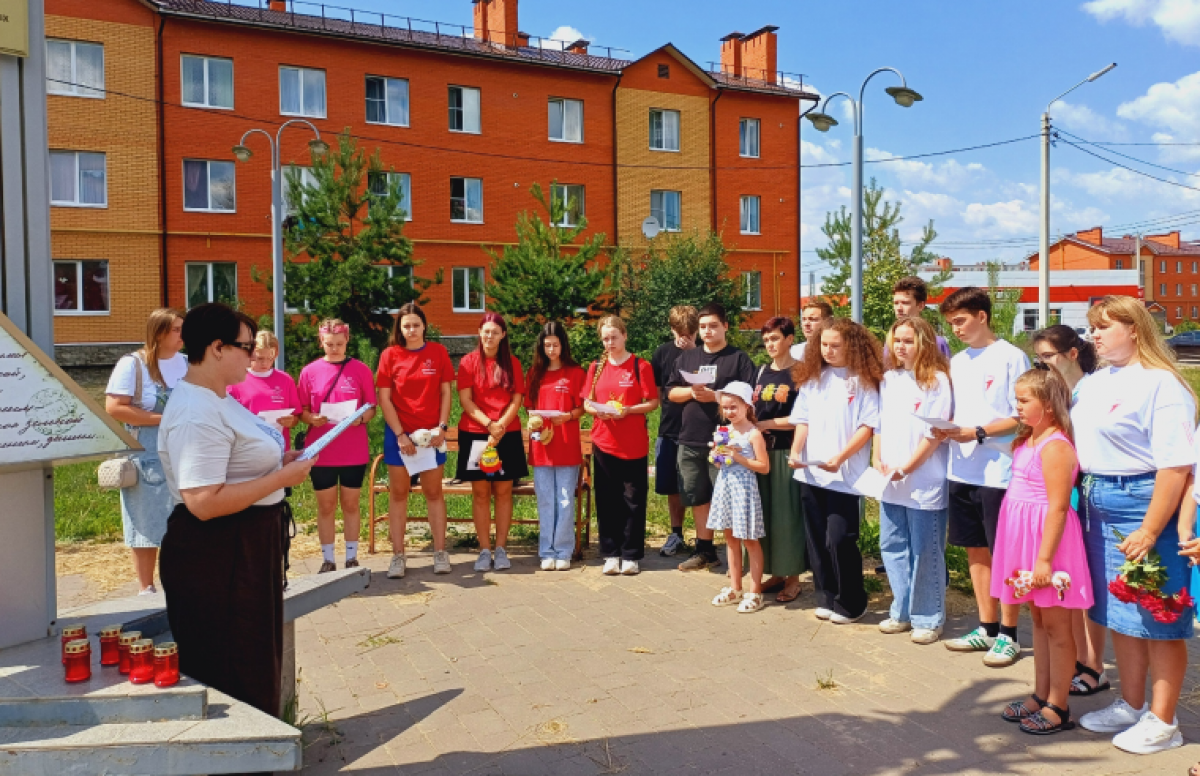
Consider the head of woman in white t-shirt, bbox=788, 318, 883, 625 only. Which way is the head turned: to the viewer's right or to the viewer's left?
to the viewer's left

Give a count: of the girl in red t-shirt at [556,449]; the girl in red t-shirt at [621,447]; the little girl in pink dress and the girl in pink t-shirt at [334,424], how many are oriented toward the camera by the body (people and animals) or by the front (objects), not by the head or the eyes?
3

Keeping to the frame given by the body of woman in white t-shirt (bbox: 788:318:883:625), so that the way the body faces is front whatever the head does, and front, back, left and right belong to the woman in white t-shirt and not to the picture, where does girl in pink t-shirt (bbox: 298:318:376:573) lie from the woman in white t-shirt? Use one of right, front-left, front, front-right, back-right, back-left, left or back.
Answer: front-right

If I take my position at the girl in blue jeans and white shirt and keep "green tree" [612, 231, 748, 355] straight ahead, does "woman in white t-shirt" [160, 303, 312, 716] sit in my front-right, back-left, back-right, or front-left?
back-left

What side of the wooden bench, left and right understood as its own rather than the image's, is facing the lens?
front

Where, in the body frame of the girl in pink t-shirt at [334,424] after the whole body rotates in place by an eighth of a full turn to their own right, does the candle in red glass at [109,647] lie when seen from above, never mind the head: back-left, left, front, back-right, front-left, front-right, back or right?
front-left

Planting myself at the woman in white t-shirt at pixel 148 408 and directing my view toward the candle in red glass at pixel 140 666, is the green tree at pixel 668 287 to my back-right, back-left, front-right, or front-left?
back-left

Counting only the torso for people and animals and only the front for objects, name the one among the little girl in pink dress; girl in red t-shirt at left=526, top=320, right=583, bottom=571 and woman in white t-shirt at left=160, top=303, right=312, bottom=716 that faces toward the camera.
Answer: the girl in red t-shirt

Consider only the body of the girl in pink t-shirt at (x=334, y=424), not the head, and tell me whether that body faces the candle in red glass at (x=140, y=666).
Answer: yes

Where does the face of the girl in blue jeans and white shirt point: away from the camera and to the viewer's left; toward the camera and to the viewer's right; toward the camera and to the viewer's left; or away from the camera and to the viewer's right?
toward the camera and to the viewer's left

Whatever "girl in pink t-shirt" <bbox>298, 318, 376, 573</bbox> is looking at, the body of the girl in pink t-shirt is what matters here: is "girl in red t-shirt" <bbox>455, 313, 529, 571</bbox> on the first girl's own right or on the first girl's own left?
on the first girl's own left

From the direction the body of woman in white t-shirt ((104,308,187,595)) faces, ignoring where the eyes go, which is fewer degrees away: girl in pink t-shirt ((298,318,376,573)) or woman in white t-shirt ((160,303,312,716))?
the woman in white t-shirt

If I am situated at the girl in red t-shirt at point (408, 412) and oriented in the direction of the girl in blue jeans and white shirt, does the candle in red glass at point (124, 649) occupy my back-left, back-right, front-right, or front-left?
front-right

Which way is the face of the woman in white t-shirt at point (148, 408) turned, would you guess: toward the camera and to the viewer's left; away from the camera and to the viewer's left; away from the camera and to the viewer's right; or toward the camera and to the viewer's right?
toward the camera and to the viewer's right

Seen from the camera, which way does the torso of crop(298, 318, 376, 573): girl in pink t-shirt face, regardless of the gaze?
toward the camera

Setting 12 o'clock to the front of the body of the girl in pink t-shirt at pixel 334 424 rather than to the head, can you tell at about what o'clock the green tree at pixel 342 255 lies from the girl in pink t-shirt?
The green tree is roughly at 6 o'clock from the girl in pink t-shirt.

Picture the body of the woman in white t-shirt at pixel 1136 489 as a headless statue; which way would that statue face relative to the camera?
to the viewer's left

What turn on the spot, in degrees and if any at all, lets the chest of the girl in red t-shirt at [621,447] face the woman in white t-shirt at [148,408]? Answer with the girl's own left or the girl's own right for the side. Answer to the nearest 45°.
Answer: approximately 45° to the girl's own right

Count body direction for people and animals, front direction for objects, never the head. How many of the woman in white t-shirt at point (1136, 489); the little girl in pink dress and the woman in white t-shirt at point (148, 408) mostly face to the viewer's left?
2
